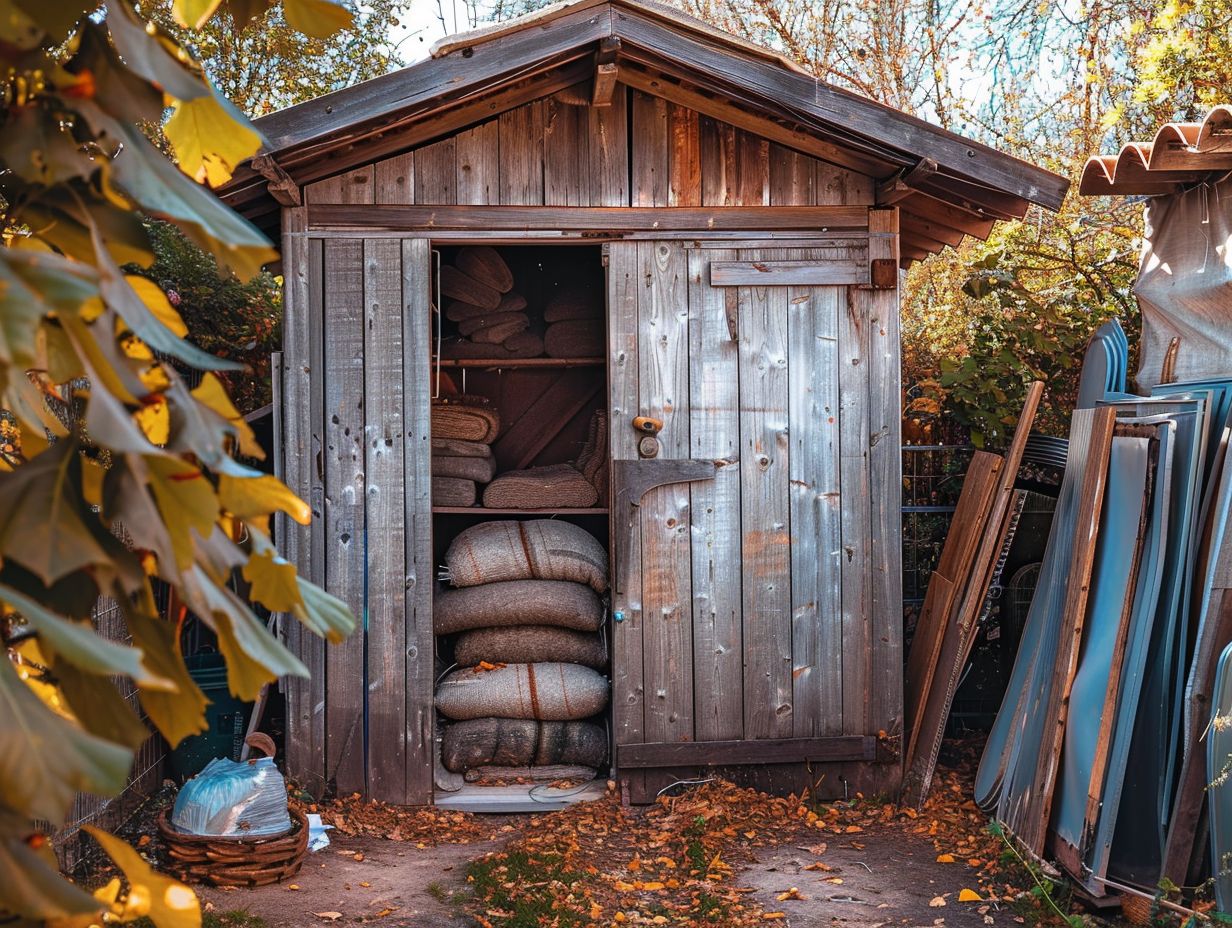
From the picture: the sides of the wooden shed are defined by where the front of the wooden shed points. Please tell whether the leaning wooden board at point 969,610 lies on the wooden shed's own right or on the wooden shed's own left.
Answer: on the wooden shed's own left

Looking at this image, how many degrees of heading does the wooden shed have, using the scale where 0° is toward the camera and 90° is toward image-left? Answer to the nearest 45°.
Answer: approximately 0°

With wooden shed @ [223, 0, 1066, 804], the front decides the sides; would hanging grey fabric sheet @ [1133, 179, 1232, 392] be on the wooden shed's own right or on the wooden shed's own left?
on the wooden shed's own left

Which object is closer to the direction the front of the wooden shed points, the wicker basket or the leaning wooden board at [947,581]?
the wicker basket
